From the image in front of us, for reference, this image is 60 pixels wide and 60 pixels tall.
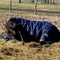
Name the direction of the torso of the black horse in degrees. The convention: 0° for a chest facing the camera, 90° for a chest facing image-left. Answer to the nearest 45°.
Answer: approximately 90°
